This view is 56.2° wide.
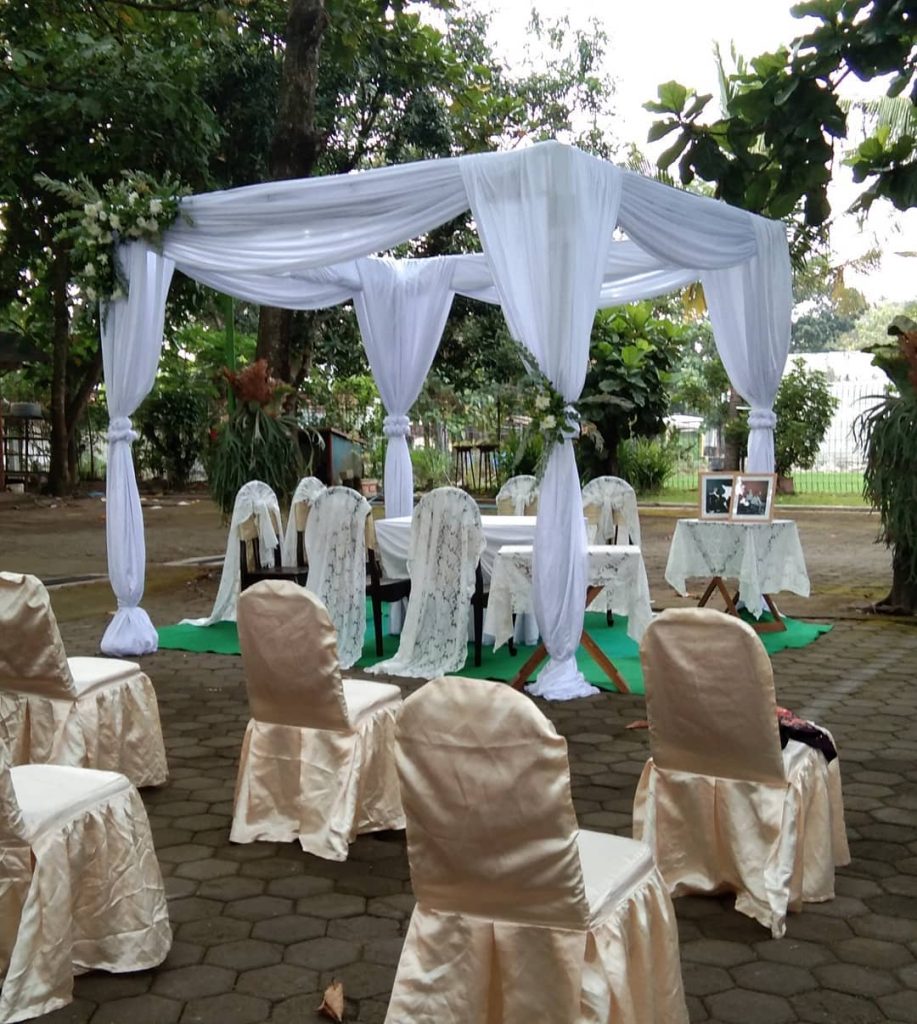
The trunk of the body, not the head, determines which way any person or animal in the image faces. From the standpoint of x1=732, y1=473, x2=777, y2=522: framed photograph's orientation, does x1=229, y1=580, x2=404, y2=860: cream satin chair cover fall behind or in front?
in front

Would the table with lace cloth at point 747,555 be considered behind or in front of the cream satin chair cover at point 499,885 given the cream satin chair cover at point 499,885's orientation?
in front

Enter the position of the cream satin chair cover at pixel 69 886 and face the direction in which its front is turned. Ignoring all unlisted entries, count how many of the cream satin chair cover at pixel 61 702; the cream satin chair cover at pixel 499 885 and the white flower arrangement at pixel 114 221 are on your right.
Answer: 1

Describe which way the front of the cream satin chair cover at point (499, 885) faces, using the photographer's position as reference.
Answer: facing away from the viewer and to the right of the viewer

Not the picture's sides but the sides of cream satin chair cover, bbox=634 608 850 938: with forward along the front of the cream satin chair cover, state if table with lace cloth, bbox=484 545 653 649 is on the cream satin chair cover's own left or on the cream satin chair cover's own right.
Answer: on the cream satin chair cover's own left

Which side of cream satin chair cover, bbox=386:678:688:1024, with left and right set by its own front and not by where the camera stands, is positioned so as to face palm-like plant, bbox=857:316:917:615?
front

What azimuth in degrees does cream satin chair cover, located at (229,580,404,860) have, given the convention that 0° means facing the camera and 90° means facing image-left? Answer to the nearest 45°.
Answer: approximately 225°

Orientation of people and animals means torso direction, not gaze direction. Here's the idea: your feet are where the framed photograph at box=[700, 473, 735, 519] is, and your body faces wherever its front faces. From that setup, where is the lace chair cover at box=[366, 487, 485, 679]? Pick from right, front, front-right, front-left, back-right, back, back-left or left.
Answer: front-right

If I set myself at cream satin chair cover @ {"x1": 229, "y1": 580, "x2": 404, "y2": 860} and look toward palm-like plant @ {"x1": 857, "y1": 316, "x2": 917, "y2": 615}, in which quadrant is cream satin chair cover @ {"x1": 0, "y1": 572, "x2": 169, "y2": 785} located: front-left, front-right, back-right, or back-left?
back-left
